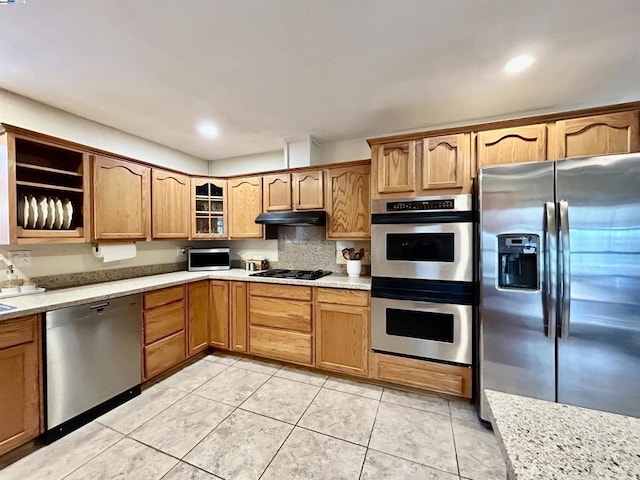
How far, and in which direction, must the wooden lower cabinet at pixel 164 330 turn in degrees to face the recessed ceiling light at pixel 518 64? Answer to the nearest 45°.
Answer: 0° — it already faces it

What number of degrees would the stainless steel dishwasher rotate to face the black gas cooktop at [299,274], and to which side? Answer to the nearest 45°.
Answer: approximately 45° to its left

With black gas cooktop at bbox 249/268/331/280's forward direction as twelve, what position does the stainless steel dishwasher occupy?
The stainless steel dishwasher is roughly at 2 o'clock from the black gas cooktop.

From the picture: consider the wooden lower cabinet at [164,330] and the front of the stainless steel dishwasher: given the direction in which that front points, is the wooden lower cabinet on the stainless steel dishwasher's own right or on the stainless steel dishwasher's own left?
on the stainless steel dishwasher's own left

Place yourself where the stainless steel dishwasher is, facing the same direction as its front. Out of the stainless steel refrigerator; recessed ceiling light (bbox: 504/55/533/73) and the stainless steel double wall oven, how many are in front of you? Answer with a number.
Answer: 3

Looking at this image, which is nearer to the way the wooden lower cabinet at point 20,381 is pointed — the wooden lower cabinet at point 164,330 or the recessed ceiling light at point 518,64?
the recessed ceiling light

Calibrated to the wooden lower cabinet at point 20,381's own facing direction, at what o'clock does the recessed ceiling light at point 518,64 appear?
The recessed ceiling light is roughly at 12 o'clock from the wooden lower cabinet.

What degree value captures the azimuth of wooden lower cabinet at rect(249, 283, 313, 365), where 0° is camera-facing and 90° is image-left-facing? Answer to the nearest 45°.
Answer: approximately 45°

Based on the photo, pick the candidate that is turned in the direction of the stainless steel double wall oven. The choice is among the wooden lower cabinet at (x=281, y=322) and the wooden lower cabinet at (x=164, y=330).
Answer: the wooden lower cabinet at (x=164, y=330)

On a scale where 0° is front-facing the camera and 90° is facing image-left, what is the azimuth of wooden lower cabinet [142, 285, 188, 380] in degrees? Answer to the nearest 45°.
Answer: approximately 315°

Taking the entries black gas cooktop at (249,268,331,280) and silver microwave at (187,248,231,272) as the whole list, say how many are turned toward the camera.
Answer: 2

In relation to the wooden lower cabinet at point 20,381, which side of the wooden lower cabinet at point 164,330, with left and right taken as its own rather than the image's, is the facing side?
right

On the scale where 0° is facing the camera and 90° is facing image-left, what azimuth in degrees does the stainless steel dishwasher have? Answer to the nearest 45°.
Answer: approximately 315°
